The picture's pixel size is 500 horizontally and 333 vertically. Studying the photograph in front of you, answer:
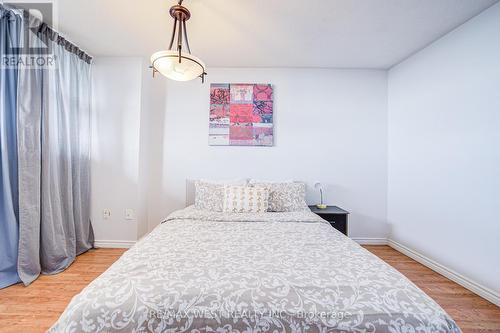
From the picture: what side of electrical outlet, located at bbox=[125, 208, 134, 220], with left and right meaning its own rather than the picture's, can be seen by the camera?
front

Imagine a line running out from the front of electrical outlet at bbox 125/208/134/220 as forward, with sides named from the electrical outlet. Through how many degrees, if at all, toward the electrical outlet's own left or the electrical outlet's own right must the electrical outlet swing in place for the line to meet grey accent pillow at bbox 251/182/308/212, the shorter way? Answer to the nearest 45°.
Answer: approximately 45° to the electrical outlet's own left

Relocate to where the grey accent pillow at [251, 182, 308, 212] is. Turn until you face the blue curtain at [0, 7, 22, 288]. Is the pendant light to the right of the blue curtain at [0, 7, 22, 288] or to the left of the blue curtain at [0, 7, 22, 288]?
left

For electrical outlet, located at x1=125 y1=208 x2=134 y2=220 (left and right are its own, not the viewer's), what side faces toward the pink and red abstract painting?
left

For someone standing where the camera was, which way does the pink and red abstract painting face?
facing the viewer

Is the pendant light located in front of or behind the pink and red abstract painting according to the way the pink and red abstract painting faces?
in front

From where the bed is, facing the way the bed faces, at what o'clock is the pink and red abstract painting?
The pink and red abstract painting is roughly at 6 o'clock from the bed.

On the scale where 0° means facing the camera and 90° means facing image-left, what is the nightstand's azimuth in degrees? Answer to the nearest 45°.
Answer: approximately 0°

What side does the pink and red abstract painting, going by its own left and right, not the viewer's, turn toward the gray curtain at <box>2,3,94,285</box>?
right

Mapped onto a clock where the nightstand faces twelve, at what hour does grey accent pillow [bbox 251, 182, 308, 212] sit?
The grey accent pillow is roughly at 2 o'clock from the nightstand.

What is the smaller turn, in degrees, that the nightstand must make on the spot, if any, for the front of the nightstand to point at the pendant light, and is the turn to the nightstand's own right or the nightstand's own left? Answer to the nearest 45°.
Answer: approximately 45° to the nightstand's own right

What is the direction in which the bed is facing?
toward the camera

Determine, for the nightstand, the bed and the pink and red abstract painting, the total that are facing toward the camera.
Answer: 3
